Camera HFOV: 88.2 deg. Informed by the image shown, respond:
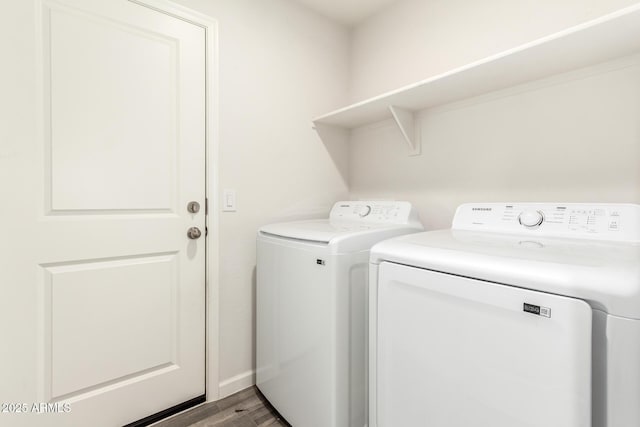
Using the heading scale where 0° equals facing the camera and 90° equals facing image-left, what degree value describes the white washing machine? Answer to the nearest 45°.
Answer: approximately 45°

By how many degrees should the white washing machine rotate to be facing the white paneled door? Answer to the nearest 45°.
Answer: approximately 45° to its right

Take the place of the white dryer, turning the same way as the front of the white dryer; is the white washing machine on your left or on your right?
on your right

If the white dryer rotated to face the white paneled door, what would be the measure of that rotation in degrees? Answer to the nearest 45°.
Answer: approximately 45° to its right

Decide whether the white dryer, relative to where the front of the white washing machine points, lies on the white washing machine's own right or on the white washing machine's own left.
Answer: on the white washing machine's own left

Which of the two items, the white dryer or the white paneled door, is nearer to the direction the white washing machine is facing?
the white paneled door

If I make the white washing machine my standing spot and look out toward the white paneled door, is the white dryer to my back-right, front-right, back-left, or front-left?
back-left
